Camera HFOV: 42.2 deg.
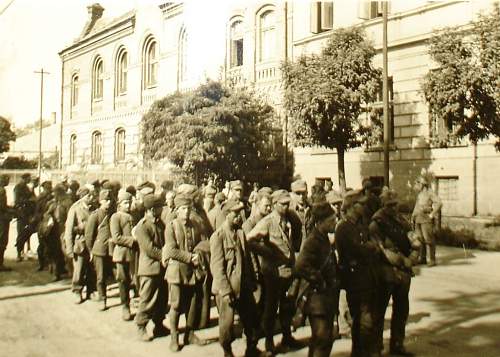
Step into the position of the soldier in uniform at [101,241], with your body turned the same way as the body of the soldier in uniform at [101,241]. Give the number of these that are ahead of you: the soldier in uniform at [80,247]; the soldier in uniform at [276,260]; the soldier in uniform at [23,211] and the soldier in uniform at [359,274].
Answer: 2

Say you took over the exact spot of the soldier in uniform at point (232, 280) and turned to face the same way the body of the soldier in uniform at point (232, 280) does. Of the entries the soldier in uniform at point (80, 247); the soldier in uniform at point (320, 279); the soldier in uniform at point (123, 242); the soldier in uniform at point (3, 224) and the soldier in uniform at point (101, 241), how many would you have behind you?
4

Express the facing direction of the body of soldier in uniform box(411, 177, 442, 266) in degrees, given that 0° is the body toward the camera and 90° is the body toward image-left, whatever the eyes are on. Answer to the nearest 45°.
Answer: approximately 45°

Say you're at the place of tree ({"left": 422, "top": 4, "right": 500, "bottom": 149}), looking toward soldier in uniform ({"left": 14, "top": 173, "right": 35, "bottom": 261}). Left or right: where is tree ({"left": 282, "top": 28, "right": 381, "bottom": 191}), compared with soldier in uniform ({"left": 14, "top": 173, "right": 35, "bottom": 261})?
right

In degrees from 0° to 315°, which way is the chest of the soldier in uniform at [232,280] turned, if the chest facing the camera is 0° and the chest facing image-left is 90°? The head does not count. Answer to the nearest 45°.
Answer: approximately 315°
